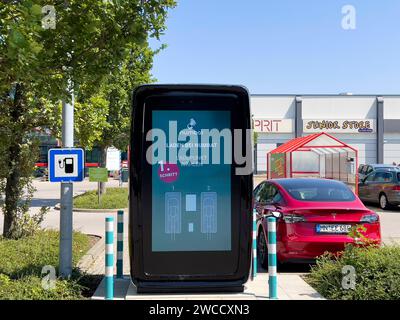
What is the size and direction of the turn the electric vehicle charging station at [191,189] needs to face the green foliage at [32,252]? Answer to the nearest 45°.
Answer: approximately 135° to its right

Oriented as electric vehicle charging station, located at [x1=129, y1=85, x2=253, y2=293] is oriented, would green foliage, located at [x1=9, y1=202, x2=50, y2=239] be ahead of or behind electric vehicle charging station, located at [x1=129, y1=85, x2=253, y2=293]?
behind

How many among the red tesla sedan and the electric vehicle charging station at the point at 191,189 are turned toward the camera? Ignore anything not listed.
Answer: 1

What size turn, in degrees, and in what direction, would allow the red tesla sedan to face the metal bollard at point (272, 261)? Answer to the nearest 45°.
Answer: approximately 135° to its left

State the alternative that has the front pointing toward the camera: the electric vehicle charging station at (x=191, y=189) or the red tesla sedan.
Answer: the electric vehicle charging station

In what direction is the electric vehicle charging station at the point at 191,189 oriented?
toward the camera

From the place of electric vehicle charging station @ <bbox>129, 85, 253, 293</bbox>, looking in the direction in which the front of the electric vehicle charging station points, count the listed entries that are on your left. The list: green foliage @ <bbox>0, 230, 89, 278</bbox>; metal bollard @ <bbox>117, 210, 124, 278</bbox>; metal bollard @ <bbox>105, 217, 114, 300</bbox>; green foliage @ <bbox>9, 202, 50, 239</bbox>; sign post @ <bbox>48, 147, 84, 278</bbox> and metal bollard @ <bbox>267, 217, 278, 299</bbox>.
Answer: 1

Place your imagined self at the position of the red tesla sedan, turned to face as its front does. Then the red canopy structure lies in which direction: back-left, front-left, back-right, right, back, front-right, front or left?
front-right

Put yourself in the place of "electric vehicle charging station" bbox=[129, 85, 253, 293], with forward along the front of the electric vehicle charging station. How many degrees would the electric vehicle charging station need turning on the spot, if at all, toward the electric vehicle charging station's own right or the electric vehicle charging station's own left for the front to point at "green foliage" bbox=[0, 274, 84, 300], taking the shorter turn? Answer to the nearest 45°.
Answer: approximately 90° to the electric vehicle charging station's own right

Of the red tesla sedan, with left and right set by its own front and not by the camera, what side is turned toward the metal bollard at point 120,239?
left

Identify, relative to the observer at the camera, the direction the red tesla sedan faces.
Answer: facing away from the viewer and to the left of the viewer

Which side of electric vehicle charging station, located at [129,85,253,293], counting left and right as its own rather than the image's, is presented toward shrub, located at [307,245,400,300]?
left

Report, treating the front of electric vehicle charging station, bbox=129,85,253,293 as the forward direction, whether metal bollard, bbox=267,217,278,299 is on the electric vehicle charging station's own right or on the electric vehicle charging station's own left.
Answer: on the electric vehicle charging station's own left

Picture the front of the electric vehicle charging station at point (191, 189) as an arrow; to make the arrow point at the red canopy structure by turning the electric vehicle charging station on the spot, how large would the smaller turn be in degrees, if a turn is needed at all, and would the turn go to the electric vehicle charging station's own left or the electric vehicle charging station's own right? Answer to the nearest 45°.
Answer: approximately 180°

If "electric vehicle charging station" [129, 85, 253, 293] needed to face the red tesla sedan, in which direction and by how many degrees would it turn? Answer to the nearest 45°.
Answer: approximately 135° to its left

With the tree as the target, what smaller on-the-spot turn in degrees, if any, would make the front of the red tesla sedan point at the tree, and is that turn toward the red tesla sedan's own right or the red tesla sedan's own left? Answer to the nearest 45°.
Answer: approximately 90° to the red tesla sedan's own left
